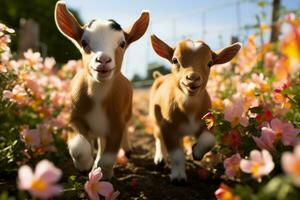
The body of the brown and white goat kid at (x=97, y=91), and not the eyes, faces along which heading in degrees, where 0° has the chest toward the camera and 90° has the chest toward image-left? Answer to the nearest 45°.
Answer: approximately 0°

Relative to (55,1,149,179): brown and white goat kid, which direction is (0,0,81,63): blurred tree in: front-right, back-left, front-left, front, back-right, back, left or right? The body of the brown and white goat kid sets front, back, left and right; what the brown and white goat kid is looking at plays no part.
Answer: back

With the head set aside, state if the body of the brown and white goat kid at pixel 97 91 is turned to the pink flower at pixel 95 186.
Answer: yes

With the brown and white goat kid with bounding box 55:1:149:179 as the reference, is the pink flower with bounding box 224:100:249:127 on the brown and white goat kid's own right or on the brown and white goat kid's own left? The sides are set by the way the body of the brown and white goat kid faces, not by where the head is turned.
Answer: on the brown and white goat kid's own left

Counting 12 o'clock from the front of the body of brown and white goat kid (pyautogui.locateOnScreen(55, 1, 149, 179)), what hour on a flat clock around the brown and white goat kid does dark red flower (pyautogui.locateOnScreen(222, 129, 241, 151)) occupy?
The dark red flower is roughly at 10 o'clock from the brown and white goat kid.

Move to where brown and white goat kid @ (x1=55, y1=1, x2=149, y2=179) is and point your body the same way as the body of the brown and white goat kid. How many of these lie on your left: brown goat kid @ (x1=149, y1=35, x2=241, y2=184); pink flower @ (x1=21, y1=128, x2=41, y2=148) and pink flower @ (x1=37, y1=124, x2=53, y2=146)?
1

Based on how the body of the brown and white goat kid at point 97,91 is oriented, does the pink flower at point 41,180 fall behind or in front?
in front
